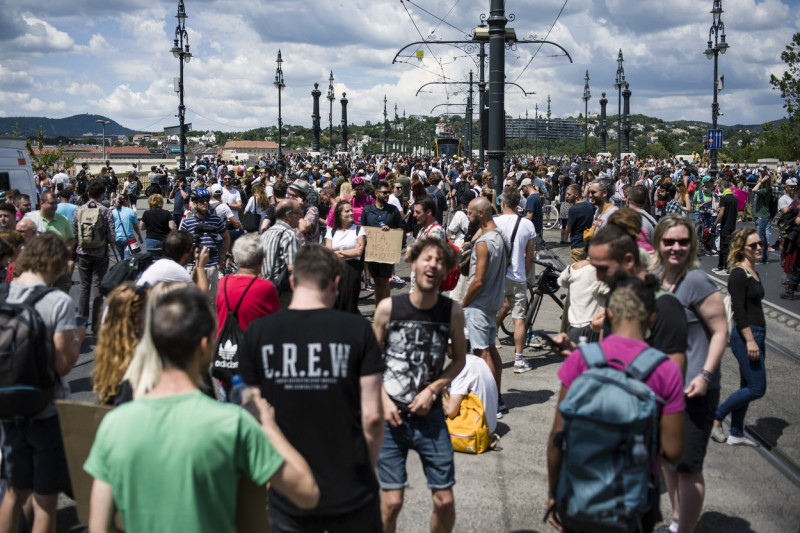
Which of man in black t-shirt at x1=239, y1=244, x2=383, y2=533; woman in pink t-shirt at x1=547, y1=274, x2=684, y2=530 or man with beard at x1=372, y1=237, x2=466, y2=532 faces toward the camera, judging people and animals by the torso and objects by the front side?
the man with beard

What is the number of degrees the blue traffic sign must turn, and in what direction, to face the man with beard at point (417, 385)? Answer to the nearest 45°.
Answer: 0° — it already faces them

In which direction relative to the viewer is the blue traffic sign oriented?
toward the camera

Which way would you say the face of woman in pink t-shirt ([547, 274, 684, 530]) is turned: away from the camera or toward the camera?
away from the camera

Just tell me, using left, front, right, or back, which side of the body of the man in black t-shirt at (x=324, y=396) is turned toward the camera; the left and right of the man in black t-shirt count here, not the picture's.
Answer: back

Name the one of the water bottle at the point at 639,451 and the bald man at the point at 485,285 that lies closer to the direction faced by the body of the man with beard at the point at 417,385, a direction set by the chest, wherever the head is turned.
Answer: the water bottle

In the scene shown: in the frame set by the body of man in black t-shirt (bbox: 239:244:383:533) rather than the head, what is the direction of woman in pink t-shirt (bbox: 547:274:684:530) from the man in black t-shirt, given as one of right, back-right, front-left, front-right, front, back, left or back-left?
right

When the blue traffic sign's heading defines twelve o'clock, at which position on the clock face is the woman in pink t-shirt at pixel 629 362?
The woman in pink t-shirt is roughly at 12 o'clock from the blue traffic sign.

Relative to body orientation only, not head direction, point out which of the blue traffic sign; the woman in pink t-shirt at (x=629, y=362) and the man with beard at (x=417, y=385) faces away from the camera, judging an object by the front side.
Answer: the woman in pink t-shirt

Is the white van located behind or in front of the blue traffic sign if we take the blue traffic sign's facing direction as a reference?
in front

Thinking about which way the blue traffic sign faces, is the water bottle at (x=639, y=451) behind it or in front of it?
in front

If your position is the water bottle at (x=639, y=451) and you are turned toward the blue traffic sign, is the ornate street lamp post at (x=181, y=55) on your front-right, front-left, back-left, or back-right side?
front-left

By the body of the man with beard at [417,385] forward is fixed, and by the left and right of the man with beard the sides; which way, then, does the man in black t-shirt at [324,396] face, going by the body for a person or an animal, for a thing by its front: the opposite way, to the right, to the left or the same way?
the opposite way

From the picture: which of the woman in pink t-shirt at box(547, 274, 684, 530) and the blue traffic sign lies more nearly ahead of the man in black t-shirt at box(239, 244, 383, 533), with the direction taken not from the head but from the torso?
the blue traffic sign

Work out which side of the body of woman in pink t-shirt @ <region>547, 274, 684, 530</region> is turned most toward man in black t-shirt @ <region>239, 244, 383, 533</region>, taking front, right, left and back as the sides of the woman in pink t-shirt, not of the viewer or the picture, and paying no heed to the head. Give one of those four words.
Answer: left

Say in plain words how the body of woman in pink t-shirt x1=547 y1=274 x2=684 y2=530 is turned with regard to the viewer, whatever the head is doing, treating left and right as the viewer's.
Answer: facing away from the viewer

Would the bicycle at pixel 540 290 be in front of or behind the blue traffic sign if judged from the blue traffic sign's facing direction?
in front

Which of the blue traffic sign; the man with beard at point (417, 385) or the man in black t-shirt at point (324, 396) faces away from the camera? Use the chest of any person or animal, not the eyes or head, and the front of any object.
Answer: the man in black t-shirt

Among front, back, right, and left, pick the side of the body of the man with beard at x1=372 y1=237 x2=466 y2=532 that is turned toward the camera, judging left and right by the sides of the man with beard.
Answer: front
